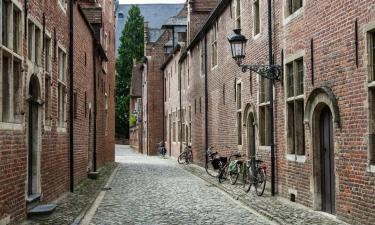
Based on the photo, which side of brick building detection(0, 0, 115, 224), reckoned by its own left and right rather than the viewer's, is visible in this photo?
right

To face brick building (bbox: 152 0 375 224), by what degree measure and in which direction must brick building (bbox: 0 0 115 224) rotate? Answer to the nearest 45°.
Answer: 0° — it already faces it

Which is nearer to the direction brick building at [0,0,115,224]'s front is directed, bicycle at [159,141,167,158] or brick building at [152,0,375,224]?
the brick building

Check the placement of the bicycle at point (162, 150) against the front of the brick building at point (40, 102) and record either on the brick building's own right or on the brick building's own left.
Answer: on the brick building's own left
